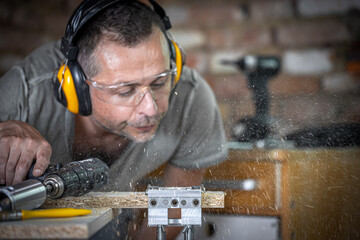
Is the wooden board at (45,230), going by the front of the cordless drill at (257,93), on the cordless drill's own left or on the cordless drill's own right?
on the cordless drill's own left

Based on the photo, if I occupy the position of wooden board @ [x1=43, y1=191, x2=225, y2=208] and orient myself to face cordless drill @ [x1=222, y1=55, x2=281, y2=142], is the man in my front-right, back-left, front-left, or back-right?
front-left

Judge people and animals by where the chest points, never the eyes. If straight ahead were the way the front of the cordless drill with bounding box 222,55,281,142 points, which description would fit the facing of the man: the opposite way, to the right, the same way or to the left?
to the left

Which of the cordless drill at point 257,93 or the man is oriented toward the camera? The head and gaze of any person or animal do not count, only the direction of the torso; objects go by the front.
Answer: the man

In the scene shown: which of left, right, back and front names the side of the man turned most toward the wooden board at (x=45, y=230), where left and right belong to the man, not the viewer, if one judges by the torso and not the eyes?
front

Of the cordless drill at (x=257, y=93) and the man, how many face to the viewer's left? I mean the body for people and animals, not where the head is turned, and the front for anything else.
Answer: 1

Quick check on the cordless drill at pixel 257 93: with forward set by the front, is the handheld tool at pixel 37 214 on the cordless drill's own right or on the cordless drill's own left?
on the cordless drill's own left

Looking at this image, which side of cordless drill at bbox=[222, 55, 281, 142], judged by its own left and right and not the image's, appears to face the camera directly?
left

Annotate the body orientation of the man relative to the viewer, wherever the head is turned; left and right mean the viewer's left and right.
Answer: facing the viewer
